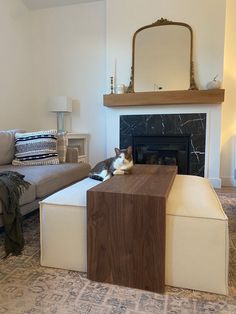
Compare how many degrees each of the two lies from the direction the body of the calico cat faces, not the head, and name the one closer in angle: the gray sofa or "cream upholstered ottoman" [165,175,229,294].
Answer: the cream upholstered ottoman

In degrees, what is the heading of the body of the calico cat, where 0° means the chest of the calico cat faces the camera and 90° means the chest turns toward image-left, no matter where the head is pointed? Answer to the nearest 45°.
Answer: approximately 315°

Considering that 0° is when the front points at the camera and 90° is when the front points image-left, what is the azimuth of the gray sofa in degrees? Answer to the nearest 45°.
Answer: approximately 315°

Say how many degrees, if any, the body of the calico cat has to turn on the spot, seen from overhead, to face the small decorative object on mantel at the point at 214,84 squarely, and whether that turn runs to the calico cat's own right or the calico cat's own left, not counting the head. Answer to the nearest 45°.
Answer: approximately 90° to the calico cat's own left

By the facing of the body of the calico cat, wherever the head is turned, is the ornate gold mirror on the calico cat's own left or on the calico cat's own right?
on the calico cat's own left

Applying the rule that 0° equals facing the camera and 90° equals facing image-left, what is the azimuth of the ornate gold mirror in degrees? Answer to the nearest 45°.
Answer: approximately 0°

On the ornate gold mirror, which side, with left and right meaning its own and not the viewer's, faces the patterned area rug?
front

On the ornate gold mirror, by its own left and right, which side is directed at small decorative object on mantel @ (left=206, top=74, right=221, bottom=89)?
left

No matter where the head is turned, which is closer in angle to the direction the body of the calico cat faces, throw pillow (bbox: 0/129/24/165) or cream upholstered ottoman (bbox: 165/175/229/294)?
the cream upholstered ottoman

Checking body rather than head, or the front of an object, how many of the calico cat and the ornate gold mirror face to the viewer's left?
0

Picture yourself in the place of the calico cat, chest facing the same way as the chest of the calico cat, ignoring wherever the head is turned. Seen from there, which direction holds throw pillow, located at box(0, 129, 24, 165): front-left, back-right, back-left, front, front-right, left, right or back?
back

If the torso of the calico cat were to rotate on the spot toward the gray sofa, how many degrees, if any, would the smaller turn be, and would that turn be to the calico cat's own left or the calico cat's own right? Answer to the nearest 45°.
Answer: approximately 180°

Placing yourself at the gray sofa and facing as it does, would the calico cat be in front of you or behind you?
in front
